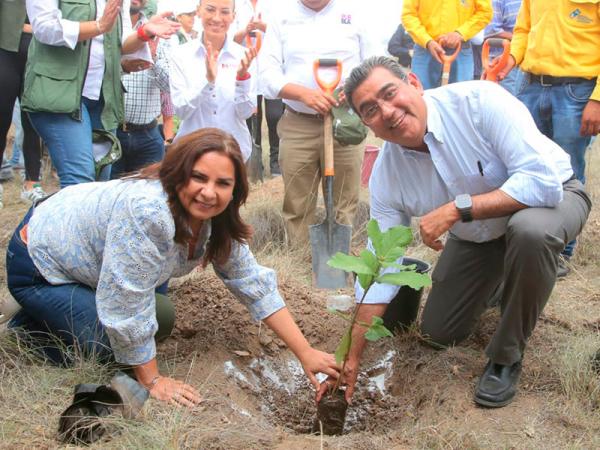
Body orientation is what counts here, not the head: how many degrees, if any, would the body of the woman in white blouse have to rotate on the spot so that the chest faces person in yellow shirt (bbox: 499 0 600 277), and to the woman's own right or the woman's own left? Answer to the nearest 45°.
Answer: approximately 90° to the woman's own left

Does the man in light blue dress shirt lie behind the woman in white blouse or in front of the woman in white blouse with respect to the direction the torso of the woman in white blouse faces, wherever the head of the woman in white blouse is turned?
in front

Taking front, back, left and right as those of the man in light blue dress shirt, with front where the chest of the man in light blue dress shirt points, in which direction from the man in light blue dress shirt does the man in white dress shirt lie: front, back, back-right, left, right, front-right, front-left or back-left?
right

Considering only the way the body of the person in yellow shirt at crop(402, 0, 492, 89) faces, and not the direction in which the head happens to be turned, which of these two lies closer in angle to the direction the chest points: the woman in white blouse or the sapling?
the sapling

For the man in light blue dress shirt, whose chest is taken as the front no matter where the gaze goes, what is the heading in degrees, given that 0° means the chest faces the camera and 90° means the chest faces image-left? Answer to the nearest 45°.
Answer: approximately 45°

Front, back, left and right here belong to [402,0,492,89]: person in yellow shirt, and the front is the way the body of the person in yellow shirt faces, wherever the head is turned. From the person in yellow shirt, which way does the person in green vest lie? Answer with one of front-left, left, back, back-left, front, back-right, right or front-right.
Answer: front-right

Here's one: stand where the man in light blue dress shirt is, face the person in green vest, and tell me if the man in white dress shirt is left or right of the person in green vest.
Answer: right

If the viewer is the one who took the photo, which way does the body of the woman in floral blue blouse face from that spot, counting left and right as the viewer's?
facing the viewer and to the right of the viewer
